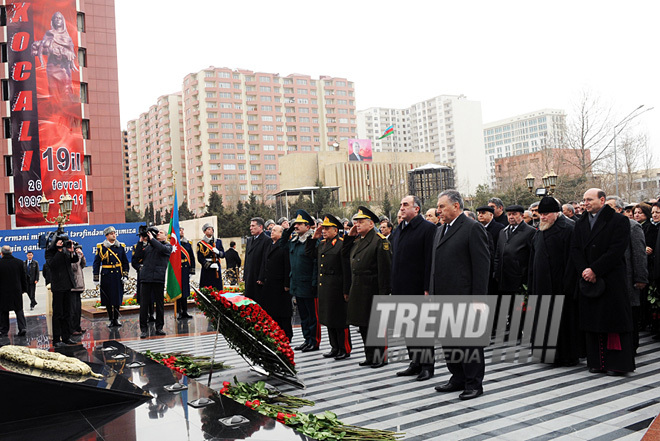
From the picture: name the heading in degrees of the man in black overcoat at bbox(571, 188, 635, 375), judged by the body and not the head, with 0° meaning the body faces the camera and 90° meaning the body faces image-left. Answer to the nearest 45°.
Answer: approximately 45°

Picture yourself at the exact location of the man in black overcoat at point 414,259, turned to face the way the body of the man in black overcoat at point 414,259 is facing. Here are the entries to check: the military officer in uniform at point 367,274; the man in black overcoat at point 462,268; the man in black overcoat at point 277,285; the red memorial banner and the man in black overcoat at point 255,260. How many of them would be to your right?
4

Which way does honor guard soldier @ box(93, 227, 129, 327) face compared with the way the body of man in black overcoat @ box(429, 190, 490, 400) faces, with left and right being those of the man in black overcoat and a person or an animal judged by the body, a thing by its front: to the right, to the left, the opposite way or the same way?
to the left

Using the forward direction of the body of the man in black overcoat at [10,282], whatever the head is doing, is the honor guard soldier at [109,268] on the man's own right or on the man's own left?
on the man's own right

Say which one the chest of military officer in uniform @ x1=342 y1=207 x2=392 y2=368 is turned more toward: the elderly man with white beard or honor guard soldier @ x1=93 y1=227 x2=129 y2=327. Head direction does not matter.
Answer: the honor guard soldier

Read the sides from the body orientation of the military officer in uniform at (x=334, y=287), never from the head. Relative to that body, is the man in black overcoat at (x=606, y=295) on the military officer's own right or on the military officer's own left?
on the military officer's own left

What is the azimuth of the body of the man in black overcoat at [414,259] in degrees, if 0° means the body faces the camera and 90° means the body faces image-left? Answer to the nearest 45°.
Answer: approximately 45°

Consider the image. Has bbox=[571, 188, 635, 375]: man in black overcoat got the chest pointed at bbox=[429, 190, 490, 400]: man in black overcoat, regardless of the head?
yes

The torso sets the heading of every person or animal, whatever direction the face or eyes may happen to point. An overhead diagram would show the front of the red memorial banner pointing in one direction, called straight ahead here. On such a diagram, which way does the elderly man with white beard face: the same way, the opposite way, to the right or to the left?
to the right
